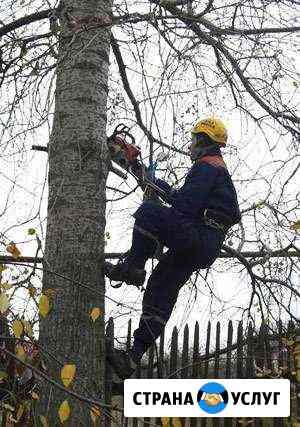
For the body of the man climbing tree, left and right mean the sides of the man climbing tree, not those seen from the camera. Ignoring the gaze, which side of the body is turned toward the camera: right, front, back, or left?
left

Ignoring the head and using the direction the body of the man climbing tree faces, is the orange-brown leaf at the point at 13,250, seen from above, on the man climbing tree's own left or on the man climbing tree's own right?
on the man climbing tree's own left

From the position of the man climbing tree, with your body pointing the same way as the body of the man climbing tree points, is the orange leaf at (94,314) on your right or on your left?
on your left

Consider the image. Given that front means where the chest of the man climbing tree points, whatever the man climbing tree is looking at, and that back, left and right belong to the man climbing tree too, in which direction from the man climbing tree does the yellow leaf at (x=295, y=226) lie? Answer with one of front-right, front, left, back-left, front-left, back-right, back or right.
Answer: back-right

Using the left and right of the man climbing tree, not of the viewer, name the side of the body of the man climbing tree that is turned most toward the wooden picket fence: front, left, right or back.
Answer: right
